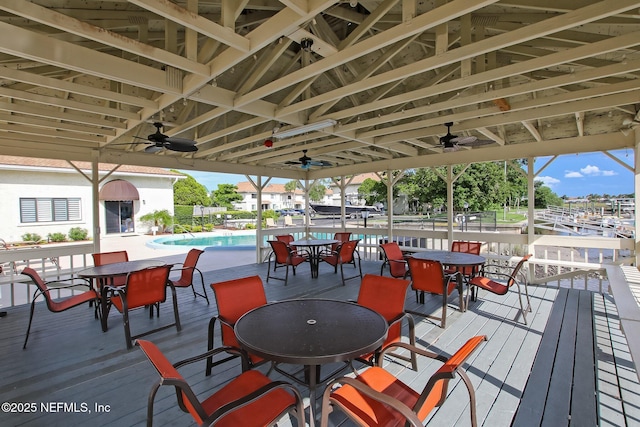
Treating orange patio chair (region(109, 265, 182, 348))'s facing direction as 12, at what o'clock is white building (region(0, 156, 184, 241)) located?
The white building is roughly at 1 o'clock from the orange patio chair.

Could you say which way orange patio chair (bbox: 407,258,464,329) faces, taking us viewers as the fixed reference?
facing away from the viewer and to the right of the viewer

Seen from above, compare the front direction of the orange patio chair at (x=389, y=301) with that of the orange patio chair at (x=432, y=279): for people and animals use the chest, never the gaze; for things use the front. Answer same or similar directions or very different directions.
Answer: very different directions

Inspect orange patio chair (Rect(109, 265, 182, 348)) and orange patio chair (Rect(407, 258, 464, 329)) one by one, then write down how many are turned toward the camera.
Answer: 0

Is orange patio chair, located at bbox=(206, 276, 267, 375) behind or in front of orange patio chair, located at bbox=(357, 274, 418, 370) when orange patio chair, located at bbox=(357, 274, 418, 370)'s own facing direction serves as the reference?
in front

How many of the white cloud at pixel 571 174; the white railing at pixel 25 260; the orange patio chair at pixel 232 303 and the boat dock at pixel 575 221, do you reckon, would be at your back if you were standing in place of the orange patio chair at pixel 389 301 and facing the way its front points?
2

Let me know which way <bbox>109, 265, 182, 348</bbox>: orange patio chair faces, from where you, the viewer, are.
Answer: facing away from the viewer and to the left of the viewer

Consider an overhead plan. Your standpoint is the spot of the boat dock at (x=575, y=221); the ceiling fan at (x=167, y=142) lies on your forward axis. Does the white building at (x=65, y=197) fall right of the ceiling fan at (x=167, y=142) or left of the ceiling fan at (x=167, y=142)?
right

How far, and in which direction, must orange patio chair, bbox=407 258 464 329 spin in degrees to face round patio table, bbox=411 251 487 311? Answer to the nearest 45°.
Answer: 0° — it already faces it

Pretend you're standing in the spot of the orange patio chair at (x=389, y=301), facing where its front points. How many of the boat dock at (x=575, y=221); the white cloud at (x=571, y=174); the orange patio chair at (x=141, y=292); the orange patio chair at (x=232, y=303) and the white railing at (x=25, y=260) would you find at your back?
2

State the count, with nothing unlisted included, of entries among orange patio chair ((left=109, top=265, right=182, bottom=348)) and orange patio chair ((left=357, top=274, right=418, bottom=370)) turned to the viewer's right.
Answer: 0

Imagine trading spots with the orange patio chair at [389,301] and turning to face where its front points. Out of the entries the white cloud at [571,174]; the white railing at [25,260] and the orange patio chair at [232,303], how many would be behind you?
1

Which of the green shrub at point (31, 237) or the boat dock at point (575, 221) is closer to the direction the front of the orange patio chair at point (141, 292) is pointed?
the green shrub
